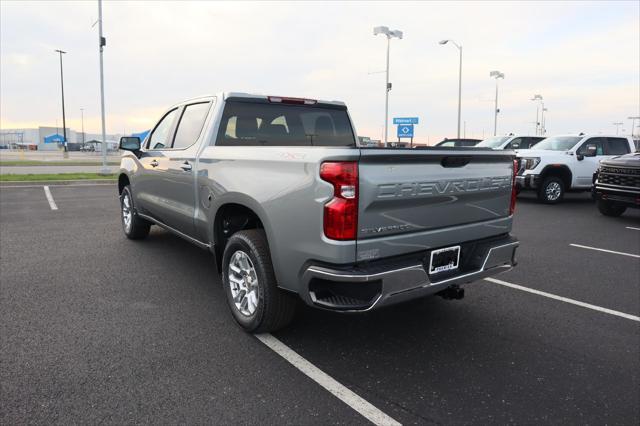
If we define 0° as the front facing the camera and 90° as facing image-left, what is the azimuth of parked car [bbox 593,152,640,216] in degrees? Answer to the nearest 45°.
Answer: approximately 45°

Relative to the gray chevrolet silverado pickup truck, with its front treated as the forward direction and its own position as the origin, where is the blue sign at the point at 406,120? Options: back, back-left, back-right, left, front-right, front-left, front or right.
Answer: front-right

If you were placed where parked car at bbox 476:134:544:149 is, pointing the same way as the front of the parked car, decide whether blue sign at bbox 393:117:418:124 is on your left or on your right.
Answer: on your right

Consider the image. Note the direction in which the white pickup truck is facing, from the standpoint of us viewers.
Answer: facing the viewer and to the left of the viewer

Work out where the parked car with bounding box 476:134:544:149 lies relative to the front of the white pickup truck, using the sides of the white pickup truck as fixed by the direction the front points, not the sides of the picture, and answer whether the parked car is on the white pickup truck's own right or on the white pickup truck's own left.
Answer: on the white pickup truck's own right

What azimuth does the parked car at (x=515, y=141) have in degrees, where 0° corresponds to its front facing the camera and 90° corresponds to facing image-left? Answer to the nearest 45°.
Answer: approximately 45°

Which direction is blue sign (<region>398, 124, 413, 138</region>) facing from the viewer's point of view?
toward the camera

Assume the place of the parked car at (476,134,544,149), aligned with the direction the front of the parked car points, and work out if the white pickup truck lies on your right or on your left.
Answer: on your left
